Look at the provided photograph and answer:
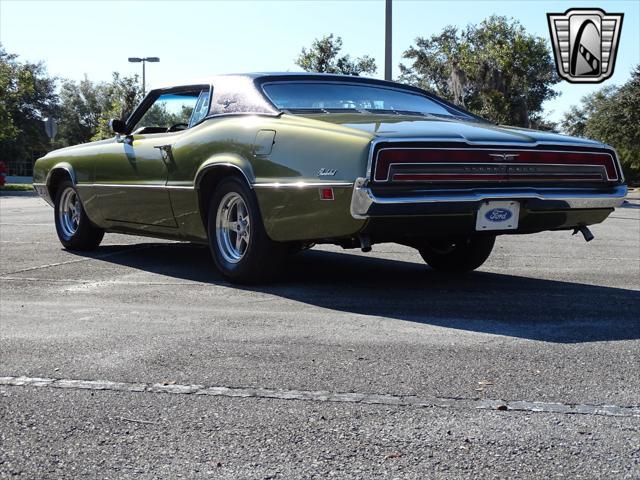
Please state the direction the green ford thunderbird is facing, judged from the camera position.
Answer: facing away from the viewer and to the left of the viewer

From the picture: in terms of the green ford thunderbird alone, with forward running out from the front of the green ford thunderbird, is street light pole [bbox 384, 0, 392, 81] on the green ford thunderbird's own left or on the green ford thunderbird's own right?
on the green ford thunderbird's own right
